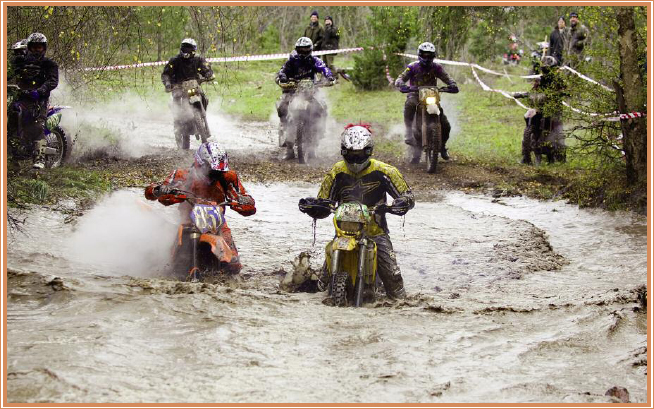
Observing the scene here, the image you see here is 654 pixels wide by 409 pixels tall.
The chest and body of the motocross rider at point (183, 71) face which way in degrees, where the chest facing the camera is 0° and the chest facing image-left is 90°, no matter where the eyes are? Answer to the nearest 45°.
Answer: approximately 0°

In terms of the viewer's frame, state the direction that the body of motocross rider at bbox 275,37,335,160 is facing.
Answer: toward the camera

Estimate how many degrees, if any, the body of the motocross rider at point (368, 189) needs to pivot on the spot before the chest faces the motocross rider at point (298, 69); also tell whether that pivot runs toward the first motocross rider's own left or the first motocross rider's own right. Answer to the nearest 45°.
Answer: approximately 180°

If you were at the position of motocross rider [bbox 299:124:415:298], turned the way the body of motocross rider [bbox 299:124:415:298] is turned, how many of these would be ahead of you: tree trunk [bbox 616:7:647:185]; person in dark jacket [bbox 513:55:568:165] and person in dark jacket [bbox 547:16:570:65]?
0

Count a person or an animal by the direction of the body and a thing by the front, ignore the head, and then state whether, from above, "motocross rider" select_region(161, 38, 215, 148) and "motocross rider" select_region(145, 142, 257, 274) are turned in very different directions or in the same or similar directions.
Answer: same or similar directions

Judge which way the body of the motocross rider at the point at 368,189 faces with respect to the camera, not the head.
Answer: toward the camera

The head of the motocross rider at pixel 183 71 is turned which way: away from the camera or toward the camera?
toward the camera

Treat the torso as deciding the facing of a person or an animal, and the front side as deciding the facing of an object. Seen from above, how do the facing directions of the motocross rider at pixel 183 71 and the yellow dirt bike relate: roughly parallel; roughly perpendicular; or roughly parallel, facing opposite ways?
roughly parallel

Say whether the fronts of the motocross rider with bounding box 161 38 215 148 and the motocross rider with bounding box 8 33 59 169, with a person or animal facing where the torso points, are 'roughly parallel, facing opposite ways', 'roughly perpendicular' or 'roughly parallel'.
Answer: roughly parallel

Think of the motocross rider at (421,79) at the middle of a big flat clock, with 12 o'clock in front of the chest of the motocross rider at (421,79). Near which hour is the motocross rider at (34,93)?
the motocross rider at (34,93) is roughly at 2 o'clock from the motocross rider at (421,79).

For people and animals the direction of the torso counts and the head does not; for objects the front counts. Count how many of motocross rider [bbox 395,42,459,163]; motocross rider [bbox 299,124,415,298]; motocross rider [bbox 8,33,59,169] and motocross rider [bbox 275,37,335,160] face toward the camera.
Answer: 4

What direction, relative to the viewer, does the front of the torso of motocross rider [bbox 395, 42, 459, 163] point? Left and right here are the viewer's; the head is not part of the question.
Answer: facing the viewer

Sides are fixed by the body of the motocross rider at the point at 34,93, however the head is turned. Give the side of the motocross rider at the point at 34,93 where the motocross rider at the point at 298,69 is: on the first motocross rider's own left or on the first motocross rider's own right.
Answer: on the first motocross rider's own left

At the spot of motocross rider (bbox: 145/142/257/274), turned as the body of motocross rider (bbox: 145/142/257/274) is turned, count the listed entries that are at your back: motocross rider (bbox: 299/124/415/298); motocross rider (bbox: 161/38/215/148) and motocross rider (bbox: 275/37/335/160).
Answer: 2

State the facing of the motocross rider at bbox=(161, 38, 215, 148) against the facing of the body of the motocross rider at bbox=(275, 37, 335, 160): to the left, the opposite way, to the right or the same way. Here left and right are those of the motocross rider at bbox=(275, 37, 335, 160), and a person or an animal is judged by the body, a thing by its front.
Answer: the same way

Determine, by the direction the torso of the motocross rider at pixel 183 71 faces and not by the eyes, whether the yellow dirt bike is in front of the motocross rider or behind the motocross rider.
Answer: in front

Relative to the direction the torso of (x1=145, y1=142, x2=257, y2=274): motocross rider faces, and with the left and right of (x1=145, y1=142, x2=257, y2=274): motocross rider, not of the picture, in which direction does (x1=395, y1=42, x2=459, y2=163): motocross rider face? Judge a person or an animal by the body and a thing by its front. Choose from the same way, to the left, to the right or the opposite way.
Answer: the same way

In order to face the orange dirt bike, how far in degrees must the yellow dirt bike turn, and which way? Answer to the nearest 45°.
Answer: approximately 135° to its right

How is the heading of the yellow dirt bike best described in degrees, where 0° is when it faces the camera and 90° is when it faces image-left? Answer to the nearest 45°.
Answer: approximately 0°

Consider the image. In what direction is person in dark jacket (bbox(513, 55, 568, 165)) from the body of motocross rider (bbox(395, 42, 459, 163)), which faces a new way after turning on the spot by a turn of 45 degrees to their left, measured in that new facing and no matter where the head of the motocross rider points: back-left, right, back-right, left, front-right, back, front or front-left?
front-left
